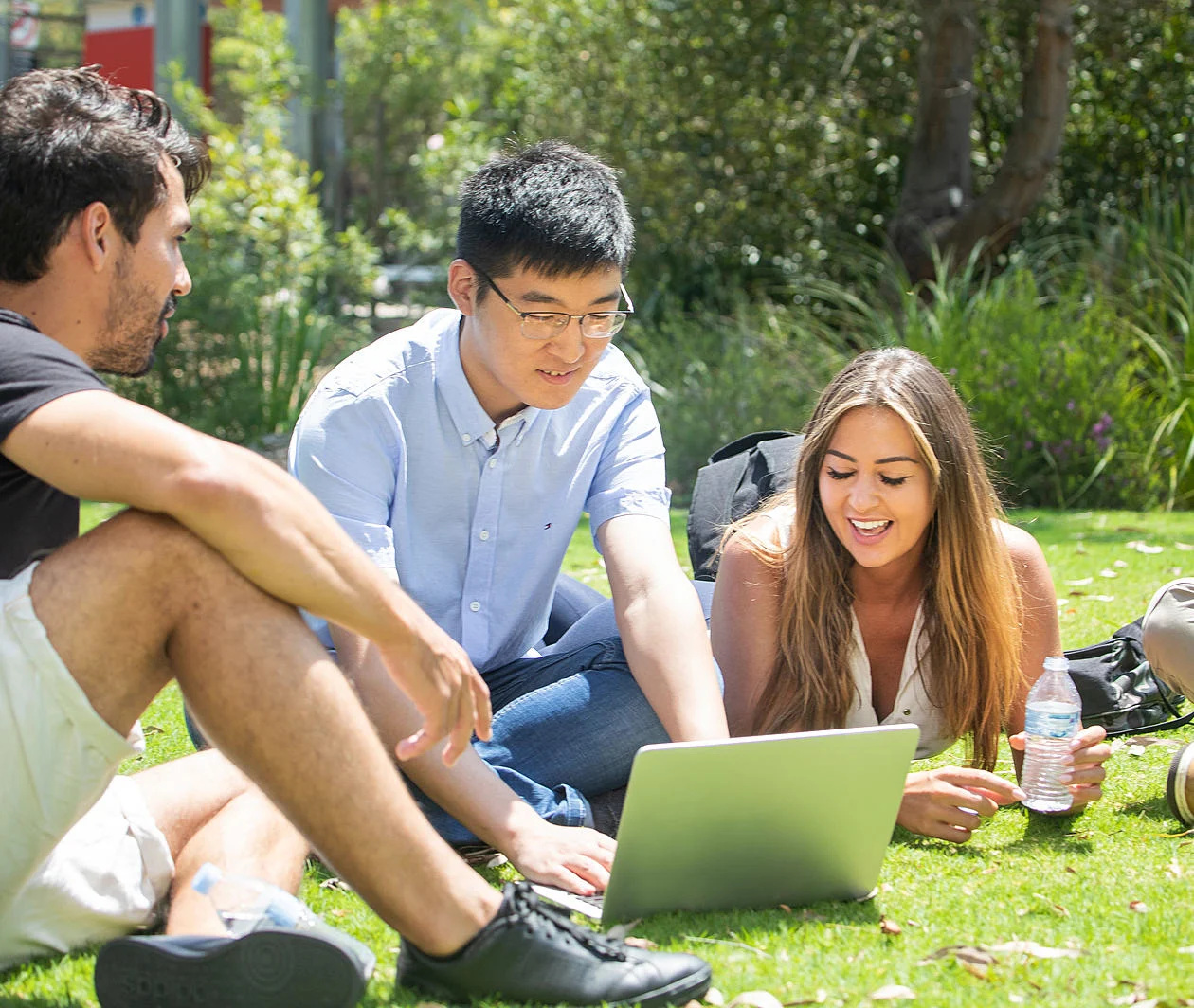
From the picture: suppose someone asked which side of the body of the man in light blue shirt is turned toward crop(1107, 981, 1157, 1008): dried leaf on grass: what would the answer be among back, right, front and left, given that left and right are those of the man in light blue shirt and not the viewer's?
front

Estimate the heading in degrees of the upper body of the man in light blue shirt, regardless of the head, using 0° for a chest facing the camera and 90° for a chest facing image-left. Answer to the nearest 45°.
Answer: approximately 315°

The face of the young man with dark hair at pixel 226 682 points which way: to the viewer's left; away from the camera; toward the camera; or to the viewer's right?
to the viewer's right

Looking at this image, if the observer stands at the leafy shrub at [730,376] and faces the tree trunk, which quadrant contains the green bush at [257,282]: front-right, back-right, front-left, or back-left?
back-left

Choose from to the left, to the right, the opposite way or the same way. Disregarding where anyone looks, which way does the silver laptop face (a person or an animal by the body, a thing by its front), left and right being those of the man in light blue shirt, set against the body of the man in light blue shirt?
the opposite way

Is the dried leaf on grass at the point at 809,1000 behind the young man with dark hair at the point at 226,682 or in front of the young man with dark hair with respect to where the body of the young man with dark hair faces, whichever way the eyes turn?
in front

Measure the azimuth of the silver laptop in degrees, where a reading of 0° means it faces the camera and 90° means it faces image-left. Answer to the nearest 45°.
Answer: approximately 135°

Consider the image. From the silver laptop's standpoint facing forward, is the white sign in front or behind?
in front

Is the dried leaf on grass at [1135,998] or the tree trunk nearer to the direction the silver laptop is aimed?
the tree trunk

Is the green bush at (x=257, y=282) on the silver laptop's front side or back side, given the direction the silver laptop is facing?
on the front side

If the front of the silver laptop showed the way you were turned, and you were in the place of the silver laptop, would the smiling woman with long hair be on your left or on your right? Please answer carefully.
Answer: on your right

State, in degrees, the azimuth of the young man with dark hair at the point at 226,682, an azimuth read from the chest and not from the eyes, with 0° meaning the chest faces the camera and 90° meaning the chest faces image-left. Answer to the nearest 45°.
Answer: approximately 270°

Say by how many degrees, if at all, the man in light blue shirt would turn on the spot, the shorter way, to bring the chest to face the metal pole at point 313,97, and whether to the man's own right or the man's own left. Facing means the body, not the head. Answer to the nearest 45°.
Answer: approximately 135° to the man's own left

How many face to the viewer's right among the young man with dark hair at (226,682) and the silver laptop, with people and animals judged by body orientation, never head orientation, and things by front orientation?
1
